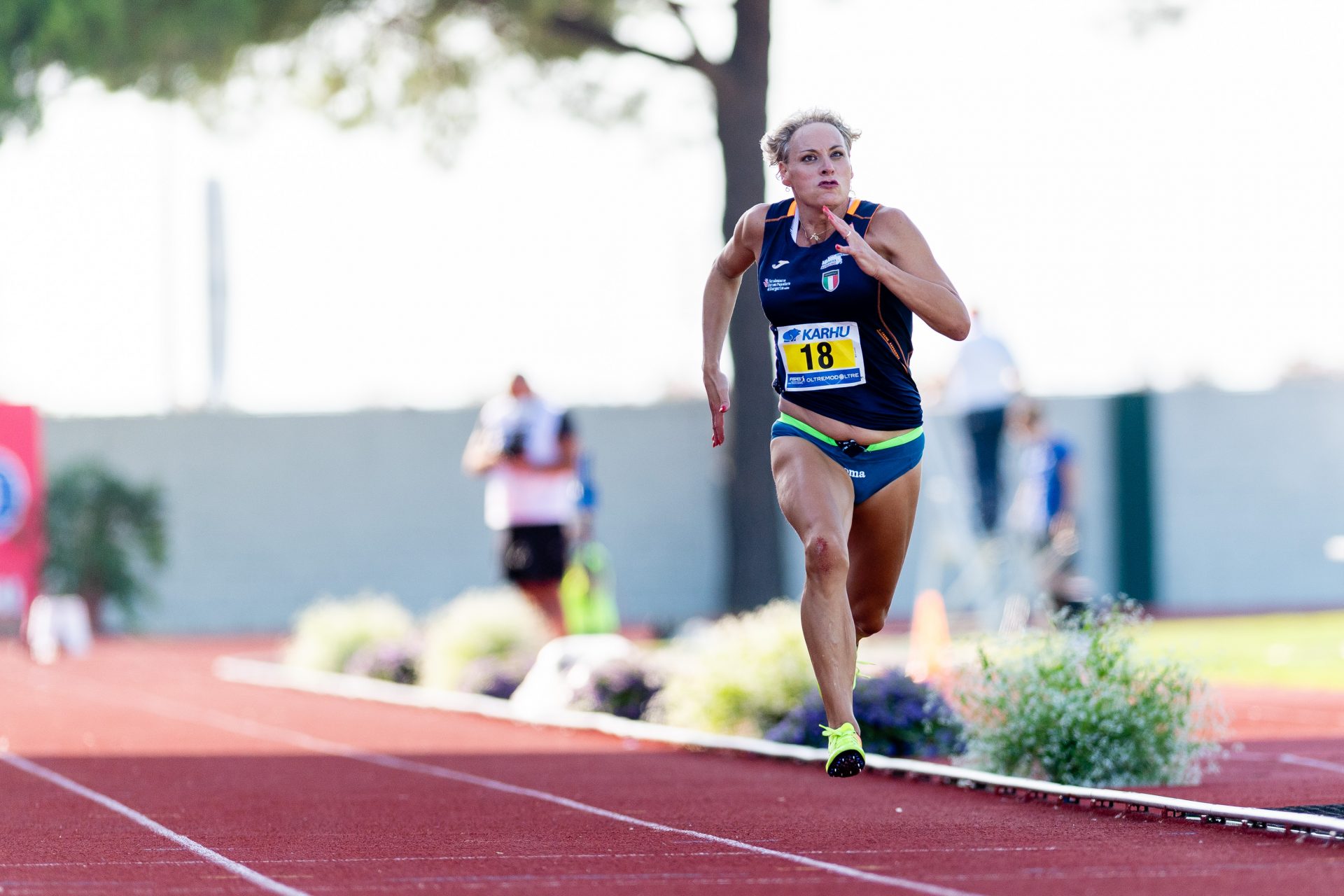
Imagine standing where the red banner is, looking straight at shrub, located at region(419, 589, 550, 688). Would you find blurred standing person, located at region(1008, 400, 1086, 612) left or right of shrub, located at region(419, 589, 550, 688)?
left

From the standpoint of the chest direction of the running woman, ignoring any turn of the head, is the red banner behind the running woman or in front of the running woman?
behind

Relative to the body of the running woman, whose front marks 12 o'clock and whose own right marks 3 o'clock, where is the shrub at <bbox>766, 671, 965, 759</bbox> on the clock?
The shrub is roughly at 6 o'clock from the running woman.

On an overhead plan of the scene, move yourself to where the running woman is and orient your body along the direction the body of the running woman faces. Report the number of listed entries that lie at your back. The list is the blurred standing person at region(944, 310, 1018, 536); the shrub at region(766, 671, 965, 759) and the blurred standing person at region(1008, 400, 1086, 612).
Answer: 3

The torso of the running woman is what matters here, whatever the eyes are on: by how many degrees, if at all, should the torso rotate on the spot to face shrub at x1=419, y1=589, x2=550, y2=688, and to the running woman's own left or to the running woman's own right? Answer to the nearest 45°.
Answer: approximately 180°

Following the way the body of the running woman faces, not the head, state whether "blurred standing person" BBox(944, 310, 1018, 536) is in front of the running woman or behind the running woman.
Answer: behind

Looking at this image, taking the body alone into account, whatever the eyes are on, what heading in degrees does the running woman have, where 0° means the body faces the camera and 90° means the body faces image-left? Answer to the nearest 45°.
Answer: approximately 0°

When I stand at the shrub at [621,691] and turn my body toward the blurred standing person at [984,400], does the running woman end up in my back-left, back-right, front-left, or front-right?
back-right

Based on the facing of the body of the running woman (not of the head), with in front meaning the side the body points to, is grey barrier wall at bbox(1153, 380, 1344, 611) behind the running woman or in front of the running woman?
behind

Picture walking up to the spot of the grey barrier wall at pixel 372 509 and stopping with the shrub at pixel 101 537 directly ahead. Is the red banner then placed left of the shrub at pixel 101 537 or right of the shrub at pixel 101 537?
left

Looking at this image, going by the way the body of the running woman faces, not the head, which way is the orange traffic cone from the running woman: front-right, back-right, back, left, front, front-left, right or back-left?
back

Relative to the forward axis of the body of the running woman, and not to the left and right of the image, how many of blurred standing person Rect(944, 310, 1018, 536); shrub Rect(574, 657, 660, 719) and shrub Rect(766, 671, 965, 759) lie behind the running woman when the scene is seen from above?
3

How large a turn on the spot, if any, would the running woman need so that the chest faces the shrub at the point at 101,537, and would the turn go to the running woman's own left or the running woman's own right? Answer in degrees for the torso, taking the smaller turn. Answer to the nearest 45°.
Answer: approximately 135° to the running woman's own right

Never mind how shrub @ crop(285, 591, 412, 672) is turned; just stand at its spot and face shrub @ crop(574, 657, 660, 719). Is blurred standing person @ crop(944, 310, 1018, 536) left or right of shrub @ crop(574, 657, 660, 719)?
left
